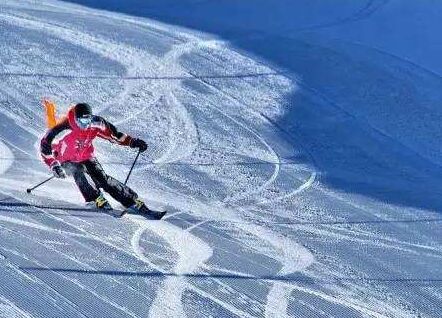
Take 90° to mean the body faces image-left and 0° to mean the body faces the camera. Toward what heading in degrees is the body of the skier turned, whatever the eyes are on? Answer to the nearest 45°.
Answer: approximately 315°
